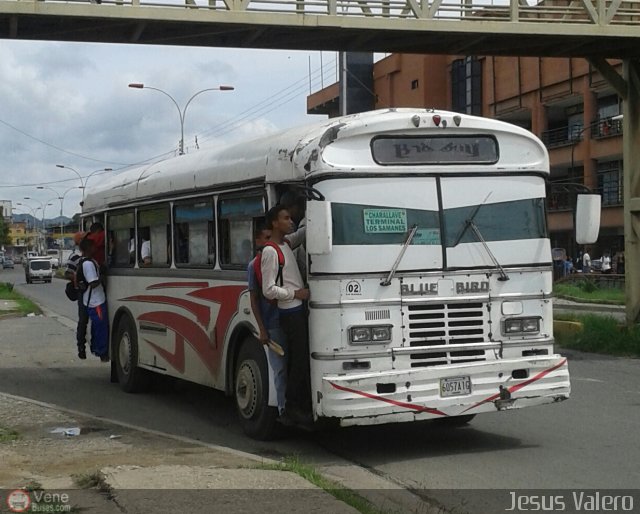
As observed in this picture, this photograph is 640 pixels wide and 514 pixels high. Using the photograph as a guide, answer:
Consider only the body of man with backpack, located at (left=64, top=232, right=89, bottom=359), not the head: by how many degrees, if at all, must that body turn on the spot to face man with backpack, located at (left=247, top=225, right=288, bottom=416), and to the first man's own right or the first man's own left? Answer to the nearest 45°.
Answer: approximately 90° to the first man's own right

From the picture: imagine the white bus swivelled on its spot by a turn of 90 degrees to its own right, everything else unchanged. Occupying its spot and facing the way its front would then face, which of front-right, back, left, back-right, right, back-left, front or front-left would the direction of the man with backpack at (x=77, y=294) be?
right

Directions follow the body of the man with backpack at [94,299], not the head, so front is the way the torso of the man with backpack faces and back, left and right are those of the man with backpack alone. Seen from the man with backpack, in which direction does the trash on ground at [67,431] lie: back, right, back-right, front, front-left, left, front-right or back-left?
right

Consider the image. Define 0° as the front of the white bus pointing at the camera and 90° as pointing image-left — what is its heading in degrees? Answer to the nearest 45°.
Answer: approximately 315°

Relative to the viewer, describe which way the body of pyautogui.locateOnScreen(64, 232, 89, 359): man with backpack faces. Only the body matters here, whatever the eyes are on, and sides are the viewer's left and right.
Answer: facing to the right of the viewer

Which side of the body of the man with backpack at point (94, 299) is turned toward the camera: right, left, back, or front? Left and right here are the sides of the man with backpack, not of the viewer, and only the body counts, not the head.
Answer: right
